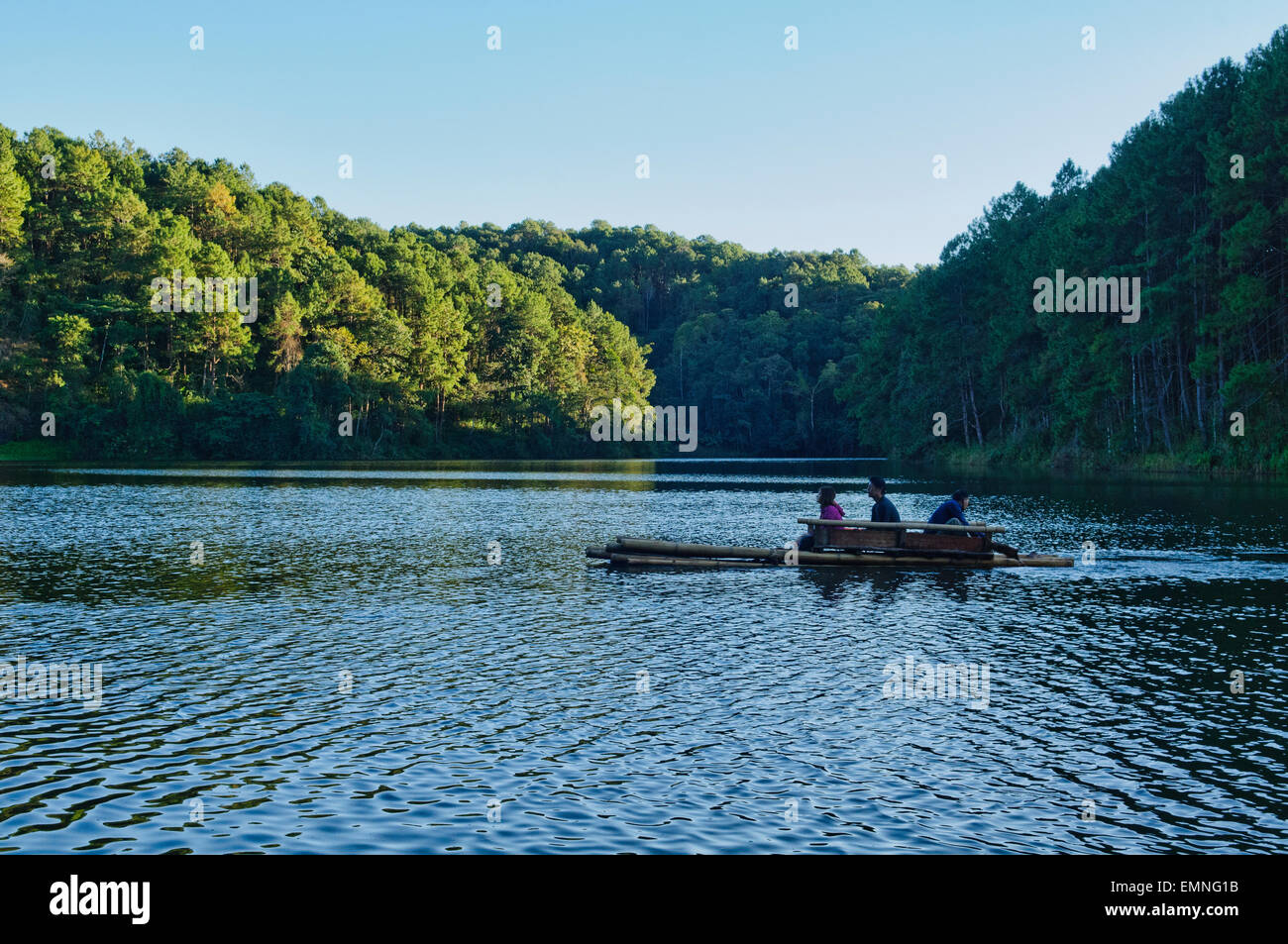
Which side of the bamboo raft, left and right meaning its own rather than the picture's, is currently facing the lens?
left
